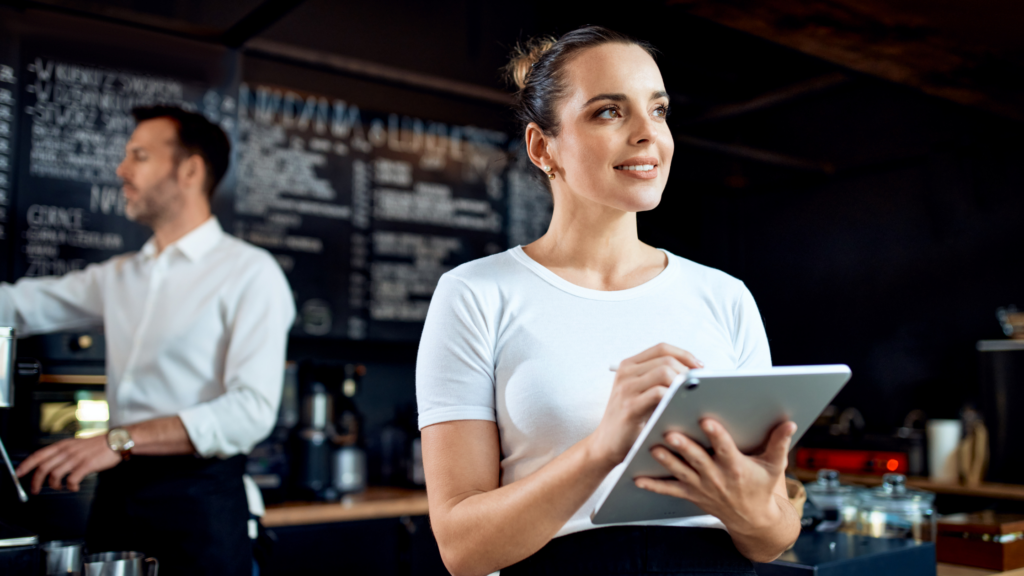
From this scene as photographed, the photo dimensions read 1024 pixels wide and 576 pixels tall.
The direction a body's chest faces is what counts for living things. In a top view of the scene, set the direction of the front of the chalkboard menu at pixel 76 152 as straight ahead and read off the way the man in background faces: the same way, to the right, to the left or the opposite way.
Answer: to the right

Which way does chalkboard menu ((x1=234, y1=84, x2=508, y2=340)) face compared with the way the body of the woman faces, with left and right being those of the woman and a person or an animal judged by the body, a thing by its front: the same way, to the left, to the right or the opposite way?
the same way

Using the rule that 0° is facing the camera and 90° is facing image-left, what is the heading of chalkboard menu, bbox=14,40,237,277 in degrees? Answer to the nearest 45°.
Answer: approximately 315°

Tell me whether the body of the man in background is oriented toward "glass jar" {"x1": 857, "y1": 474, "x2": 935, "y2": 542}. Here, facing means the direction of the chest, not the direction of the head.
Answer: no

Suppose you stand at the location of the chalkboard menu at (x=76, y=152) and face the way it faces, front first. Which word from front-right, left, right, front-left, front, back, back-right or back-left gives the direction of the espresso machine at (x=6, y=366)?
front-right

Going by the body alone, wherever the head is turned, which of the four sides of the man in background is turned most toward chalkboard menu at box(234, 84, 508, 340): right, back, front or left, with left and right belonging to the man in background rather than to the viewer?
back

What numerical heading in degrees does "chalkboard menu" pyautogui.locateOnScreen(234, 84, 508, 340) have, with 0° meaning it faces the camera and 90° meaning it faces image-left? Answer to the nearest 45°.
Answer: approximately 315°

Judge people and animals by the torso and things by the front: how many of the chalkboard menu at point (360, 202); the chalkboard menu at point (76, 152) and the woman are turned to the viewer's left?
0

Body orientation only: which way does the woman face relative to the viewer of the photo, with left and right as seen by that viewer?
facing the viewer and to the right of the viewer

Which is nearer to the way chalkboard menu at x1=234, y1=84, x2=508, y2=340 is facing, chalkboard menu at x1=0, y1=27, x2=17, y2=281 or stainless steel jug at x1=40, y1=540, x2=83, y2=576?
the stainless steel jug

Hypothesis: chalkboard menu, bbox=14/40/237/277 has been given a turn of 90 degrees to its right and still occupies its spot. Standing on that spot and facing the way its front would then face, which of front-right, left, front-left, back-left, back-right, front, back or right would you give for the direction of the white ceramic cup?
back-left

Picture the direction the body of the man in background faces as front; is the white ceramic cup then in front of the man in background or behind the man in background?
behind

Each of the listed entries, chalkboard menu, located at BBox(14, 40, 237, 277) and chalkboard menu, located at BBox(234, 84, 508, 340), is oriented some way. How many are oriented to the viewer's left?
0

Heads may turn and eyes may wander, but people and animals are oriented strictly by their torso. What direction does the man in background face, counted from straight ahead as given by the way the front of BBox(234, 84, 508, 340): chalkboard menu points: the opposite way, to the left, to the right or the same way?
to the right

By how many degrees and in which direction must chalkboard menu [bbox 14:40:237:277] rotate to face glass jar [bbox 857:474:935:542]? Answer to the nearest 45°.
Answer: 0° — it already faces it

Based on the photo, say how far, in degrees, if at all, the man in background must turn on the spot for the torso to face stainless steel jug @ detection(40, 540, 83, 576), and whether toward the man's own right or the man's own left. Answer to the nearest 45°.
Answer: approximately 45° to the man's own left
